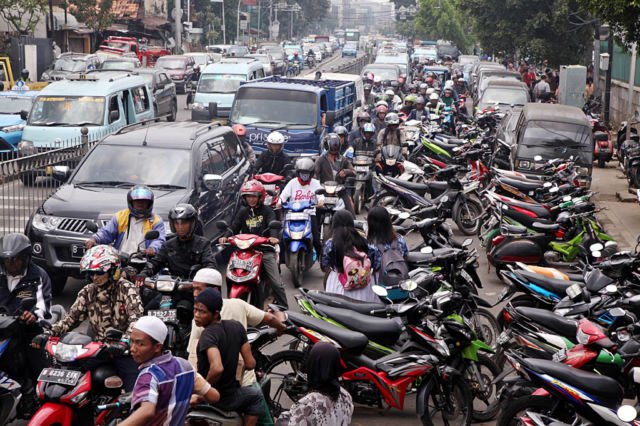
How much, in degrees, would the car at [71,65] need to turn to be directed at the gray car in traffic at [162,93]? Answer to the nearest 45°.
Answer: approximately 45° to its left

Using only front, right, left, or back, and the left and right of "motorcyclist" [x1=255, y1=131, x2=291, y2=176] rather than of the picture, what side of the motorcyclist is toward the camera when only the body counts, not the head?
front

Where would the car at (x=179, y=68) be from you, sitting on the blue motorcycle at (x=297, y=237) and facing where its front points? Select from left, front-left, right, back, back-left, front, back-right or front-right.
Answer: back

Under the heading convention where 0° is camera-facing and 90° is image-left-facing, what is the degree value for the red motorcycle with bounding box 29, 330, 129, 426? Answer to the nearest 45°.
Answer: approximately 45°

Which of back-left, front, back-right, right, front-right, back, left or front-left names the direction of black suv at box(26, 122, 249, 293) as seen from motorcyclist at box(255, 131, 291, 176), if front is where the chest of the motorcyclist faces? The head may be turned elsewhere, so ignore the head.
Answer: front-right

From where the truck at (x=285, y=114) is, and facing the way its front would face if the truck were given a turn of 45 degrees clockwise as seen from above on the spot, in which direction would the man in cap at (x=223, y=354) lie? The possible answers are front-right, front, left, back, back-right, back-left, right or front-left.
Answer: left

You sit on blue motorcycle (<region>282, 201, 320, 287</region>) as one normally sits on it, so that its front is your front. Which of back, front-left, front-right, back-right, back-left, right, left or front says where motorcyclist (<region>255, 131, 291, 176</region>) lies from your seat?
back

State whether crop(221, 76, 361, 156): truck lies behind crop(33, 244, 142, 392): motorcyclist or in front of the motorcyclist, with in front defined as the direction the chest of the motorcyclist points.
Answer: behind

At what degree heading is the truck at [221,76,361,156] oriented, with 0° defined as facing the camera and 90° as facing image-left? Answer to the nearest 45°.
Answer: approximately 45°

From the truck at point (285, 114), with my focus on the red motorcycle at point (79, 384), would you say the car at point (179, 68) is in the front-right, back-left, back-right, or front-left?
back-right

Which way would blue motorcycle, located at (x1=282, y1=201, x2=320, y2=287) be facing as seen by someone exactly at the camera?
facing the viewer

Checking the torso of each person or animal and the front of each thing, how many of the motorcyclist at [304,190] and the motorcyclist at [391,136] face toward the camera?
2

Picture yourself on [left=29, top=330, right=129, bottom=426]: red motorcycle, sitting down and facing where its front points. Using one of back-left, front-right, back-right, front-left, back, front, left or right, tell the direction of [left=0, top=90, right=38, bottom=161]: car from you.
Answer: back-right

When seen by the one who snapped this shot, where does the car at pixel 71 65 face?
facing the viewer and to the left of the viewer

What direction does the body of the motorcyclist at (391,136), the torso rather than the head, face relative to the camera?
toward the camera

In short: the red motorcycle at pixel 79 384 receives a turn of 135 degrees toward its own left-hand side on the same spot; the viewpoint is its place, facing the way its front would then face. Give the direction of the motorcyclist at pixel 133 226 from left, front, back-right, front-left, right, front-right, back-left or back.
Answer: left
